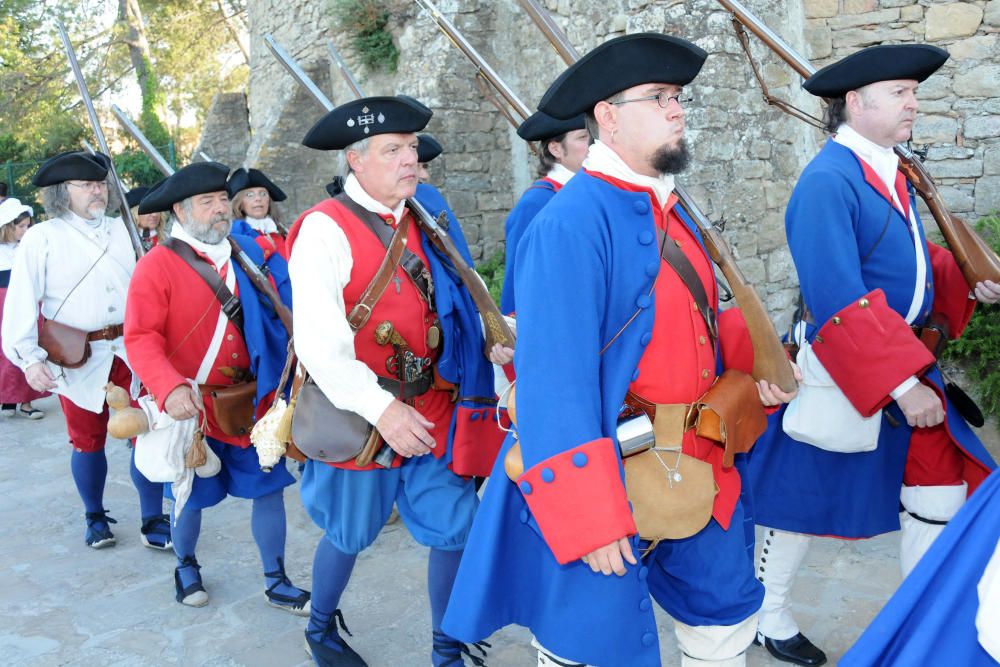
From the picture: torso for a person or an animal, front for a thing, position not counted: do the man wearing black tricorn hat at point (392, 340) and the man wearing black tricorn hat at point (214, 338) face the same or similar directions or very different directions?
same or similar directions

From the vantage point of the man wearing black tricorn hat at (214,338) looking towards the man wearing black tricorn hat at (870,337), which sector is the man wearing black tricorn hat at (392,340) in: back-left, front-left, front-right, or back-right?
front-right

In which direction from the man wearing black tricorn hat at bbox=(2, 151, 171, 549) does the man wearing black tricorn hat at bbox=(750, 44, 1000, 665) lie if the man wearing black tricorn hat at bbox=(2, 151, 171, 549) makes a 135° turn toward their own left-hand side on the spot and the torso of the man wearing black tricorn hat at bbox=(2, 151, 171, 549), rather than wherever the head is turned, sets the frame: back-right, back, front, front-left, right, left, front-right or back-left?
back-right

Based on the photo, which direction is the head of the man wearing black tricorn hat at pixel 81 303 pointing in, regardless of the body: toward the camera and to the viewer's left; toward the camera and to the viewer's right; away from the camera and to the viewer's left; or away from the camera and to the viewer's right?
toward the camera and to the viewer's right

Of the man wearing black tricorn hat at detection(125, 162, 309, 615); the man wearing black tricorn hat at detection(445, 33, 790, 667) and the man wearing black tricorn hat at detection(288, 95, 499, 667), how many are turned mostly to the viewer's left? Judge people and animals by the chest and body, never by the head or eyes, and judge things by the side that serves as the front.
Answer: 0

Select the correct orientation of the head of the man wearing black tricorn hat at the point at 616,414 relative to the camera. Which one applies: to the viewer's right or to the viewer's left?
to the viewer's right

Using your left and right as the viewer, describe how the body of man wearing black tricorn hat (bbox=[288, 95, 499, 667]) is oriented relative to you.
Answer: facing the viewer and to the right of the viewer

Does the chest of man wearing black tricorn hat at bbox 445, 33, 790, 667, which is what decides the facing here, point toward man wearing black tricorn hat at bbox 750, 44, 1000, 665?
no

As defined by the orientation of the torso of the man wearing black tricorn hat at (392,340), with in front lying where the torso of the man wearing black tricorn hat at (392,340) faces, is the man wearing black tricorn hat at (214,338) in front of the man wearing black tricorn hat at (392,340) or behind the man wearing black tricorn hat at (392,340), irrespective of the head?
behind

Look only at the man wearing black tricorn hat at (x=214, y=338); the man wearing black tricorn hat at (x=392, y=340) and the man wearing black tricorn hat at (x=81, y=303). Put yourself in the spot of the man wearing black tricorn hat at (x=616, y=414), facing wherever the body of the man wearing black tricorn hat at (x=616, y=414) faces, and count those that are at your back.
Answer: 3

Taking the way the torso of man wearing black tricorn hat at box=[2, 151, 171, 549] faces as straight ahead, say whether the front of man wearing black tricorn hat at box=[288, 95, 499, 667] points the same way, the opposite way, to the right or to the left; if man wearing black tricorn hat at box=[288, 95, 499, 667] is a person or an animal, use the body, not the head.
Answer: the same way

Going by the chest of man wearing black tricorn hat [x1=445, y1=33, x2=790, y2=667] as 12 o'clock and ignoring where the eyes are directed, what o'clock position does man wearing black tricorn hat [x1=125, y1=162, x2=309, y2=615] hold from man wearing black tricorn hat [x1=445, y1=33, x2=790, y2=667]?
man wearing black tricorn hat [x1=125, y1=162, x2=309, y2=615] is roughly at 6 o'clock from man wearing black tricorn hat [x1=445, y1=33, x2=790, y2=667].

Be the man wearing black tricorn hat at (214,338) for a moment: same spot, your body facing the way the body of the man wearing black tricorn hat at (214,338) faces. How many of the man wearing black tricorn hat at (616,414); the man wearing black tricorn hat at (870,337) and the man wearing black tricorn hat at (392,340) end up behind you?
0

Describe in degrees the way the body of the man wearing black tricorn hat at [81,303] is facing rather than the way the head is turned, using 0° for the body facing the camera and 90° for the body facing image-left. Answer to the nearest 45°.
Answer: approximately 315°

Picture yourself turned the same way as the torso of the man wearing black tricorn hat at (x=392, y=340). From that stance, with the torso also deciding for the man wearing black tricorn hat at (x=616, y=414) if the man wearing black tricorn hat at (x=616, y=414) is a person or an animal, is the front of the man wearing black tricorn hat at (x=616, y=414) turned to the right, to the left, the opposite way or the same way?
the same way

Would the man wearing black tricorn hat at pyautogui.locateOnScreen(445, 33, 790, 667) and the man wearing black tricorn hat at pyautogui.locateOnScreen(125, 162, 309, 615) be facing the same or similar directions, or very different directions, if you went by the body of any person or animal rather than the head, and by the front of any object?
same or similar directions

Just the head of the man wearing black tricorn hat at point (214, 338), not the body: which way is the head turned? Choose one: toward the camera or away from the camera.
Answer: toward the camera
